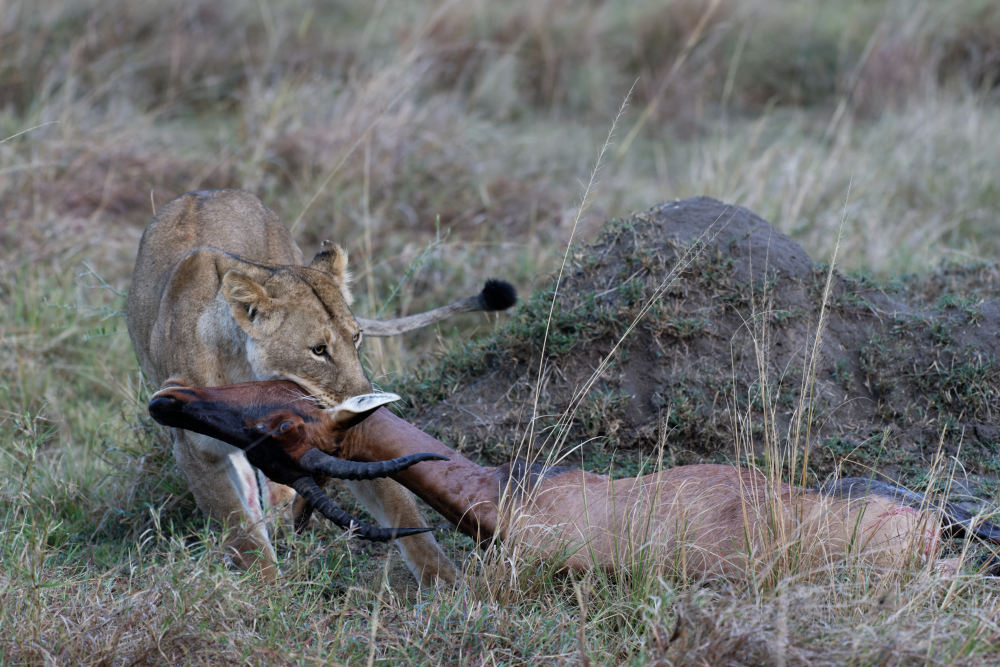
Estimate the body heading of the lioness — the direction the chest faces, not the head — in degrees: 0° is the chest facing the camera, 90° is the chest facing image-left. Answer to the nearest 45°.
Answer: approximately 315°
